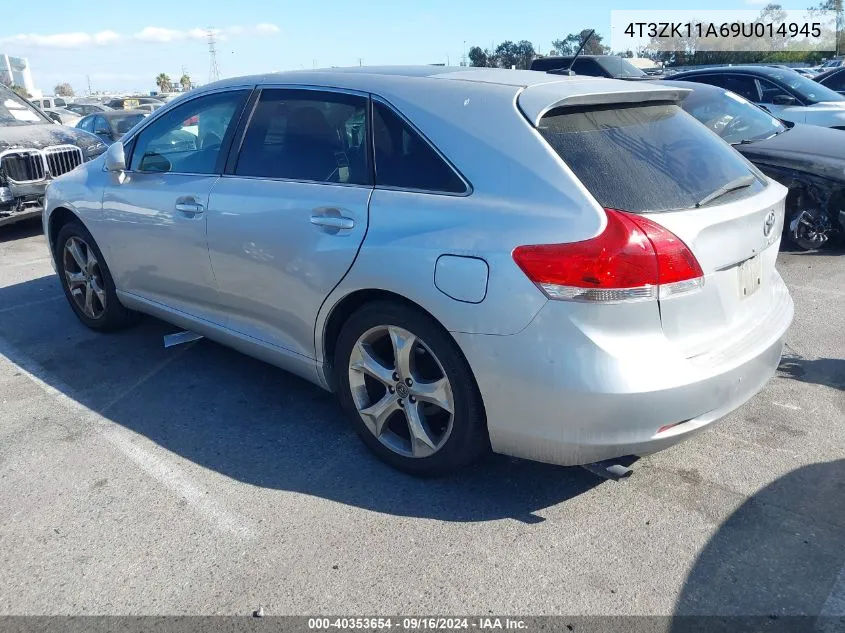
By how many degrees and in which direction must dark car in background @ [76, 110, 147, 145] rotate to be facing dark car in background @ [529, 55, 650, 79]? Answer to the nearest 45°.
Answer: approximately 45° to its left

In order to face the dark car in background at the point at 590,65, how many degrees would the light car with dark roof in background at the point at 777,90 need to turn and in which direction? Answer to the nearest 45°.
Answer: approximately 180°

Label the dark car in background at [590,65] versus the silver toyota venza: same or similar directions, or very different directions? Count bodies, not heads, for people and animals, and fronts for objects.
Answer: very different directions

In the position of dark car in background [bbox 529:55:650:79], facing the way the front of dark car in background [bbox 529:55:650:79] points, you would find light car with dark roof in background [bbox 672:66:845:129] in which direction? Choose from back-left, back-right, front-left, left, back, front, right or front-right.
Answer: front

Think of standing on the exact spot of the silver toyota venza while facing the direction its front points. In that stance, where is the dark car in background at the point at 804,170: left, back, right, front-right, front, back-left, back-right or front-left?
right

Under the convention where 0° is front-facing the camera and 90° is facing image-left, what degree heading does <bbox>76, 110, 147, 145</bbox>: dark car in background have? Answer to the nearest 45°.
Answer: approximately 315°

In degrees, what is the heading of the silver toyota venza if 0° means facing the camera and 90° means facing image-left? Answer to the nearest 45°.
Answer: approximately 135°

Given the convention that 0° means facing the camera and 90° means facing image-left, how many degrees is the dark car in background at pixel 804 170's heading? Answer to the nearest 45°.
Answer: approximately 315°

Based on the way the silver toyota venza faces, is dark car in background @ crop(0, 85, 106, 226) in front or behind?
in front

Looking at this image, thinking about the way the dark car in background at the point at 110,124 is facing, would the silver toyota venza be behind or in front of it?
in front
